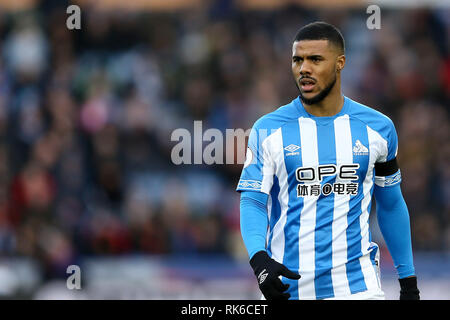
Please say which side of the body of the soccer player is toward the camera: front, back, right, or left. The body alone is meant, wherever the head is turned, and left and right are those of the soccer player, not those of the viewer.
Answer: front

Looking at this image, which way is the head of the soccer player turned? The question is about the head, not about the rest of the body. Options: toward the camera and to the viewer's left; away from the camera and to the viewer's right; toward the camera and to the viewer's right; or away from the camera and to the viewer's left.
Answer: toward the camera and to the viewer's left
